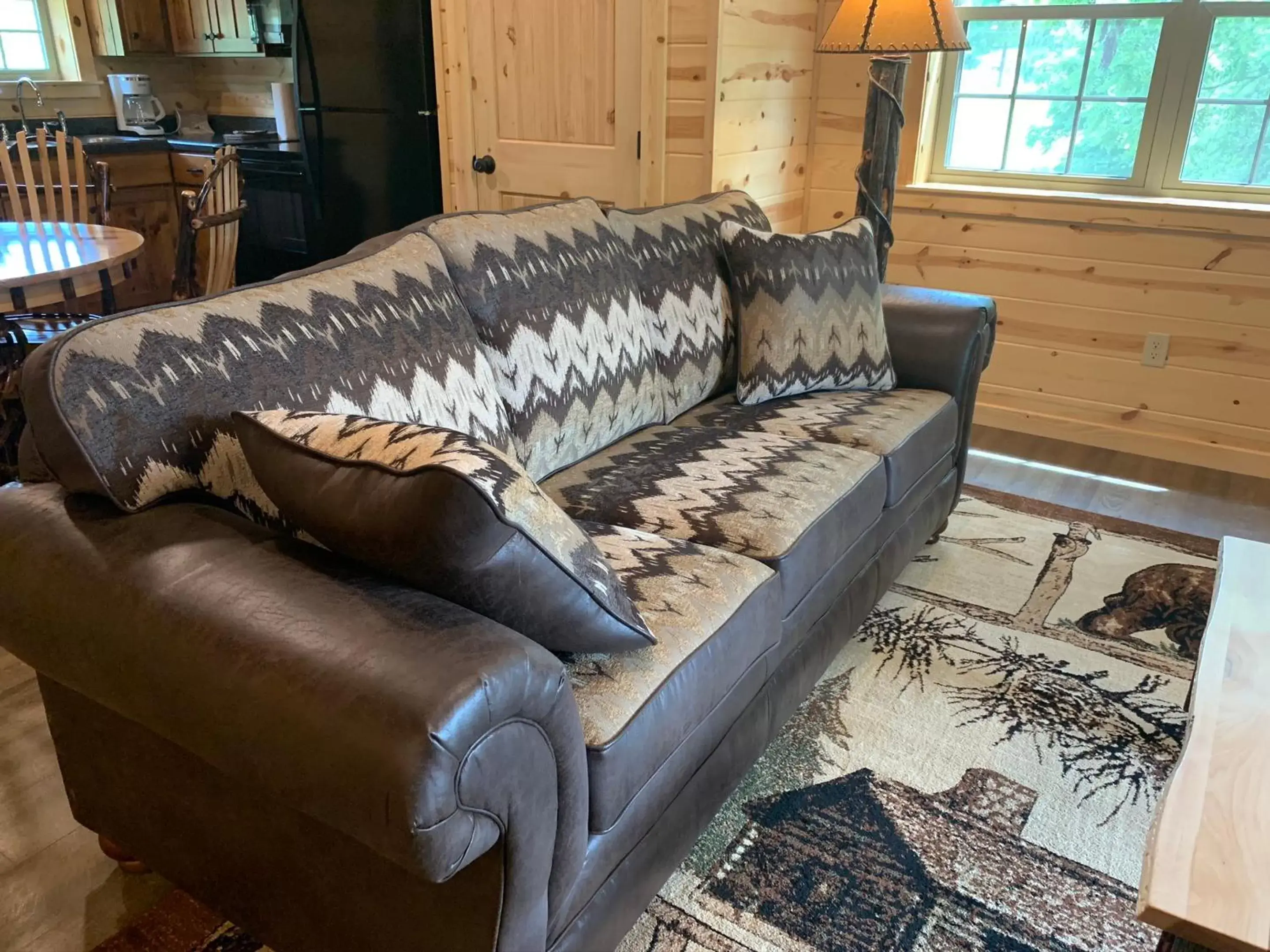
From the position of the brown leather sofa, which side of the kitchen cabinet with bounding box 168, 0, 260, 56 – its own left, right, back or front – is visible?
front

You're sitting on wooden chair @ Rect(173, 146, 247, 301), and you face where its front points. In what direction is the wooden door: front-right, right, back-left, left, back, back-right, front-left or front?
back-right

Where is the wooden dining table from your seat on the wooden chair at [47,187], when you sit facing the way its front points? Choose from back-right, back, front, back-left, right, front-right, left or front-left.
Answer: front

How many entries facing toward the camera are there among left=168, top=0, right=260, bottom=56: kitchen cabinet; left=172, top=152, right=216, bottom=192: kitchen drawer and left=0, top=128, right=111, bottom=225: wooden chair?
3

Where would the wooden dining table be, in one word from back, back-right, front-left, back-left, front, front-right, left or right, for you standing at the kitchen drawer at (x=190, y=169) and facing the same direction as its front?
front

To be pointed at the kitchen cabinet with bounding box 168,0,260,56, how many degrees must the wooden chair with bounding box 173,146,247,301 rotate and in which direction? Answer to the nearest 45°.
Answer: approximately 45° to its right

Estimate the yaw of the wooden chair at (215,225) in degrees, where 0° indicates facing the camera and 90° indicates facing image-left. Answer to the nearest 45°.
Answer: approximately 135°

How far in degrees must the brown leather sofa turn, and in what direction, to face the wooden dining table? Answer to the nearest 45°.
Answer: approximately 180°

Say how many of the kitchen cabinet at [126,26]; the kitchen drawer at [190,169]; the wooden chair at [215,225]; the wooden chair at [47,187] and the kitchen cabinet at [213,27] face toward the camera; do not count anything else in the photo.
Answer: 4

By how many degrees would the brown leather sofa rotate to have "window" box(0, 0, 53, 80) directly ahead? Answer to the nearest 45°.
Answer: approximately 180°

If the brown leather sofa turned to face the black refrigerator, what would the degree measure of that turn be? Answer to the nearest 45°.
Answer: approximately 135° to its left

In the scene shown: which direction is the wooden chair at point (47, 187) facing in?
toward the camera

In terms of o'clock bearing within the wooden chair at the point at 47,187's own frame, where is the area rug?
The area rug is roughly at 11 o'clock from the wooden chair.

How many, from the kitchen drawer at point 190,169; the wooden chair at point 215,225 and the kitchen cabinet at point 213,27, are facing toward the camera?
2

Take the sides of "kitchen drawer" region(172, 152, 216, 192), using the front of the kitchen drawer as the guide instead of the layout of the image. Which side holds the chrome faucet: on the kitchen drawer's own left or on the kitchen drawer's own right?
on the kitchen drawer's own right

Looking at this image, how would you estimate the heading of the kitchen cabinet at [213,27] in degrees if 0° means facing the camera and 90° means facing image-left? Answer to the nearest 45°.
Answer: approximately 0°

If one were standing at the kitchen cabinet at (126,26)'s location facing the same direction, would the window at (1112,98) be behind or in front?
in front

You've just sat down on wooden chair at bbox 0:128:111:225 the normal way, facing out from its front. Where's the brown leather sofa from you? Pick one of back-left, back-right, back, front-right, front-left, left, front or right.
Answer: front
